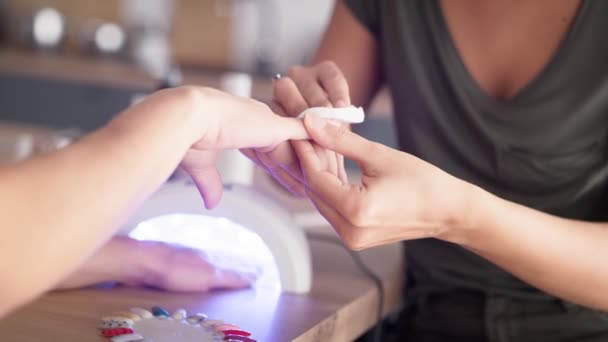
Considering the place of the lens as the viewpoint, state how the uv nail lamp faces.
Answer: facing the viewer and to the left of the viewer
